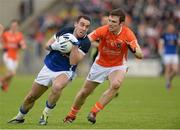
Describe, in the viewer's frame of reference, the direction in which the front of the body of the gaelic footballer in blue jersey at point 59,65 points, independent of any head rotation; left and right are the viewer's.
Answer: facing the viewer

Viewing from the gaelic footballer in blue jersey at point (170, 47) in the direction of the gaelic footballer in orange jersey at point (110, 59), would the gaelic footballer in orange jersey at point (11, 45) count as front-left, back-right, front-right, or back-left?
front-right

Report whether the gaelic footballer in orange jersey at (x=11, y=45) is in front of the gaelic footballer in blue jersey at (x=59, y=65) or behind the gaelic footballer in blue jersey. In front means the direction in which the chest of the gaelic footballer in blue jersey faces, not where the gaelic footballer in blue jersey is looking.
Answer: behind
